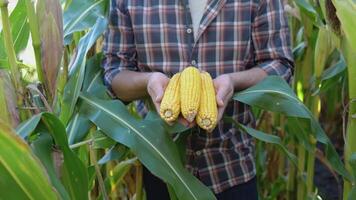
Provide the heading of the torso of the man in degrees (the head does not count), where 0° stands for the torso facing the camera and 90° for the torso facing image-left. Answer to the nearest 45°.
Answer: approximately 0°
